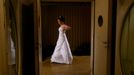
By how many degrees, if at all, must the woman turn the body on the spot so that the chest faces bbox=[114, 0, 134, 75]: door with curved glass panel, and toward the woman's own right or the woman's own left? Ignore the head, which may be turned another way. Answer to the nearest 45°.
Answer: approximately 90° to the woman's own left

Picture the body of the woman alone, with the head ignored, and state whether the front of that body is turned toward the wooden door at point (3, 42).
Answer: no

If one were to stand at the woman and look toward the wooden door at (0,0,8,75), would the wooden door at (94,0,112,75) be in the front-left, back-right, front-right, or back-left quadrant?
front-left

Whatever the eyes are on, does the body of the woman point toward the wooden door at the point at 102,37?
no
